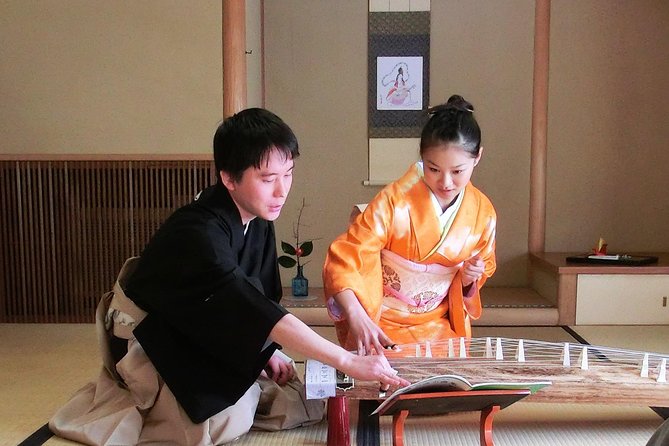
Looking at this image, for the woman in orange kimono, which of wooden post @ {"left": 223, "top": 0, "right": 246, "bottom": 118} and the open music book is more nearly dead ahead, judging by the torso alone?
the open music book

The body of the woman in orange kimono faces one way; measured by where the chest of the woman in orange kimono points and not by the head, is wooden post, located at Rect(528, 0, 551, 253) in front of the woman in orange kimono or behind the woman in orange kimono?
behind

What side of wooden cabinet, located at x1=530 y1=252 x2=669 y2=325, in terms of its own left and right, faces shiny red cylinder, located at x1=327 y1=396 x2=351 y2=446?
front

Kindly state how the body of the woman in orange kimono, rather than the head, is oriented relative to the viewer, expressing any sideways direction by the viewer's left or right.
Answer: facing the viewer

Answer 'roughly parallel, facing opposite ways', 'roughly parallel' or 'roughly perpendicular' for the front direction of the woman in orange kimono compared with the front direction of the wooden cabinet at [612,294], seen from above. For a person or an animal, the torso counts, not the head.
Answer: roughly parallel

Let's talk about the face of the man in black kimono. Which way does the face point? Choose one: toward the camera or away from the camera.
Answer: toward the camera

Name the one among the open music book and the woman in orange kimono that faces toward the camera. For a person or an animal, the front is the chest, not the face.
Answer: the woman in orange kimono

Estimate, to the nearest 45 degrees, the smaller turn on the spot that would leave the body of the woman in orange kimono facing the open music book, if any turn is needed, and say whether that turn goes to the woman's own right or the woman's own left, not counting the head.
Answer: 0° — they already face it
